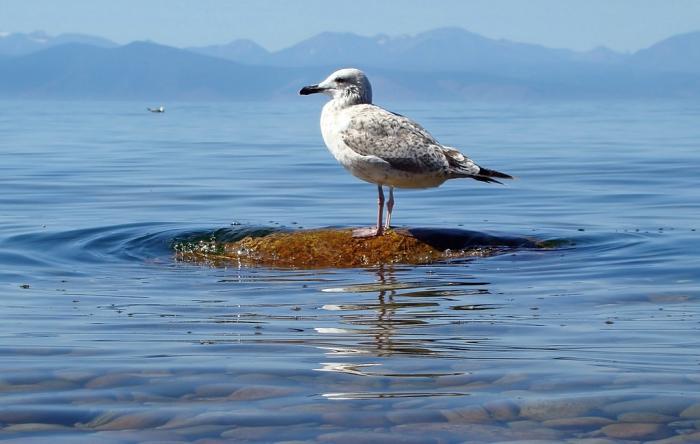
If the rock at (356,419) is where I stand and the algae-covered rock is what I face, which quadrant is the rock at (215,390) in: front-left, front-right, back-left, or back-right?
front-left

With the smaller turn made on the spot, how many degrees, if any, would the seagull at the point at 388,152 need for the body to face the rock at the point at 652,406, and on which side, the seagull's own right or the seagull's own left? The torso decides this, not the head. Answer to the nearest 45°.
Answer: approximately 90° to the seagull's own left

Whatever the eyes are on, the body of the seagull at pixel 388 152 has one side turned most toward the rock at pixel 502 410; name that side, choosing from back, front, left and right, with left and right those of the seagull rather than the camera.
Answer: left

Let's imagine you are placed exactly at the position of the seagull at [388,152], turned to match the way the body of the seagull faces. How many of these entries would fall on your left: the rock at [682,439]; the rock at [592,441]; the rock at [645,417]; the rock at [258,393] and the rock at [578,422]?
5

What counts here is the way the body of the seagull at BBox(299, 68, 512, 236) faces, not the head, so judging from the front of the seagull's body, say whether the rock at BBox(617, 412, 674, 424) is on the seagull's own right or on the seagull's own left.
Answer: on the seagull's own left

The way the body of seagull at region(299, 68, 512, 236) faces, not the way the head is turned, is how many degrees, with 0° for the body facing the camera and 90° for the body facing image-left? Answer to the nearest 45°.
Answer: approximately 90°

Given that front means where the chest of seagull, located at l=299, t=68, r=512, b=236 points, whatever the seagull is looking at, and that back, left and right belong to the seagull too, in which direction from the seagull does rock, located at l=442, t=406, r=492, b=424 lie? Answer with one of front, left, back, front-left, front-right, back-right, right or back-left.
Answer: left

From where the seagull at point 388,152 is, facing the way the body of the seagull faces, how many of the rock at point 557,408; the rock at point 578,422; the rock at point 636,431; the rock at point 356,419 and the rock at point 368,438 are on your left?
5

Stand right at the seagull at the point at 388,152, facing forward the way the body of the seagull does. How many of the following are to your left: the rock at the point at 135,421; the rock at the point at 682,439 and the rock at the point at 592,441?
3

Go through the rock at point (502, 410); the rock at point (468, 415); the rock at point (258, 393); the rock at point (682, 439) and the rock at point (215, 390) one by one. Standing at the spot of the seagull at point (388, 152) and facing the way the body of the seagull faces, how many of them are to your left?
5

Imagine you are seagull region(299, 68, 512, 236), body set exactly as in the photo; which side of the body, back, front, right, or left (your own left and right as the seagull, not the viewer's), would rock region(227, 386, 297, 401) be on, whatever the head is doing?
left

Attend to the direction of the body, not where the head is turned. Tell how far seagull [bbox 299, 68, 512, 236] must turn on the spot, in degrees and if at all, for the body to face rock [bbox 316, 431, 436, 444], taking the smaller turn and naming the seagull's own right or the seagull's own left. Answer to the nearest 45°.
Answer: approximately 90° to the seagull's own left

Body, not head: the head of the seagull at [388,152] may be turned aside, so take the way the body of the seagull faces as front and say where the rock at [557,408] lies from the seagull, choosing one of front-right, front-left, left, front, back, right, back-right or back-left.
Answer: left

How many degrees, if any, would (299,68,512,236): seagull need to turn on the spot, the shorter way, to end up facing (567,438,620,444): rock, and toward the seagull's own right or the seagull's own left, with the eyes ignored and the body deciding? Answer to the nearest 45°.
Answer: approximately 90° to the seagull's own left
